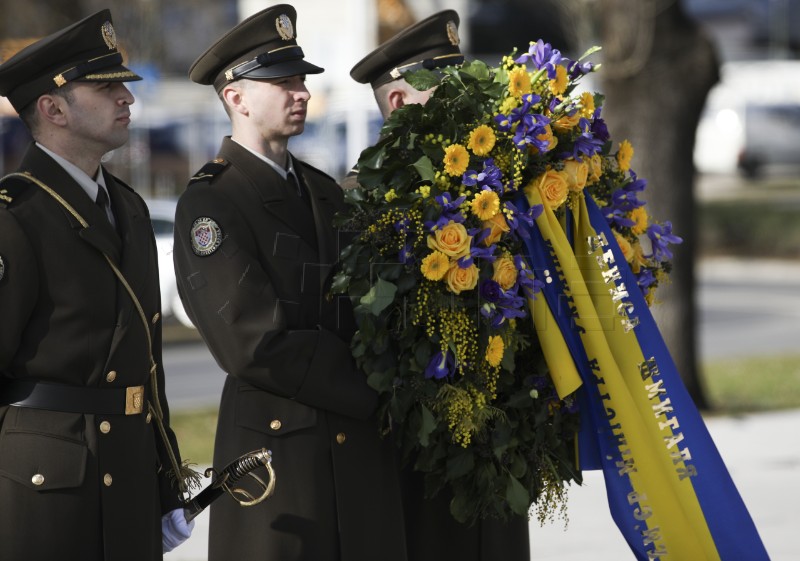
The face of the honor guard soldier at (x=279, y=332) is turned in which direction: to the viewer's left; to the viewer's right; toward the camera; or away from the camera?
to the viewer's right

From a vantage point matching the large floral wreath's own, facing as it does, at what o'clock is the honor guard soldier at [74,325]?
The honor guard soldier is roughly at 4 o'clock from the large floral wreath.

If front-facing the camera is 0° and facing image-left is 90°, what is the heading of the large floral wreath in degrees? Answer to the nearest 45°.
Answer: approximately 315°

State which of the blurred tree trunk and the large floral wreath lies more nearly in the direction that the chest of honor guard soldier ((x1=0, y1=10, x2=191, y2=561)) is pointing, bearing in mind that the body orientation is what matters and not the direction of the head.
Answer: the large floral wreath

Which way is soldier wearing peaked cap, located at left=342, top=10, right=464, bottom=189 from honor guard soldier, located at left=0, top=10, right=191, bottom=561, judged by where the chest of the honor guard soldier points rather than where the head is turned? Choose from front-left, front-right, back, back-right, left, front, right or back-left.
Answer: left

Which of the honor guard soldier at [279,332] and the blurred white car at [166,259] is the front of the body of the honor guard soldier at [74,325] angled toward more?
the honor guard soldier

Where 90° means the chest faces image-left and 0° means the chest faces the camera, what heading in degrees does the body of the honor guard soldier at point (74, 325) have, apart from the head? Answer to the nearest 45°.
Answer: approximately 315°

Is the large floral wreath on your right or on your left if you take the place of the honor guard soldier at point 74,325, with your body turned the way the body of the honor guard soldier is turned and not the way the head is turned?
on your left

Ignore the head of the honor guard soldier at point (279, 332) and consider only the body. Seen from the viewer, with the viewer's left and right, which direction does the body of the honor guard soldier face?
facing the viewer and to the right of the viewer

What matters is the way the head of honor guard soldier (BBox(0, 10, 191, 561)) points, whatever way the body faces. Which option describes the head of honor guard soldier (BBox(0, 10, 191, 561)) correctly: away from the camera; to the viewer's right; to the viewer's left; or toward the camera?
to the viewer's right
